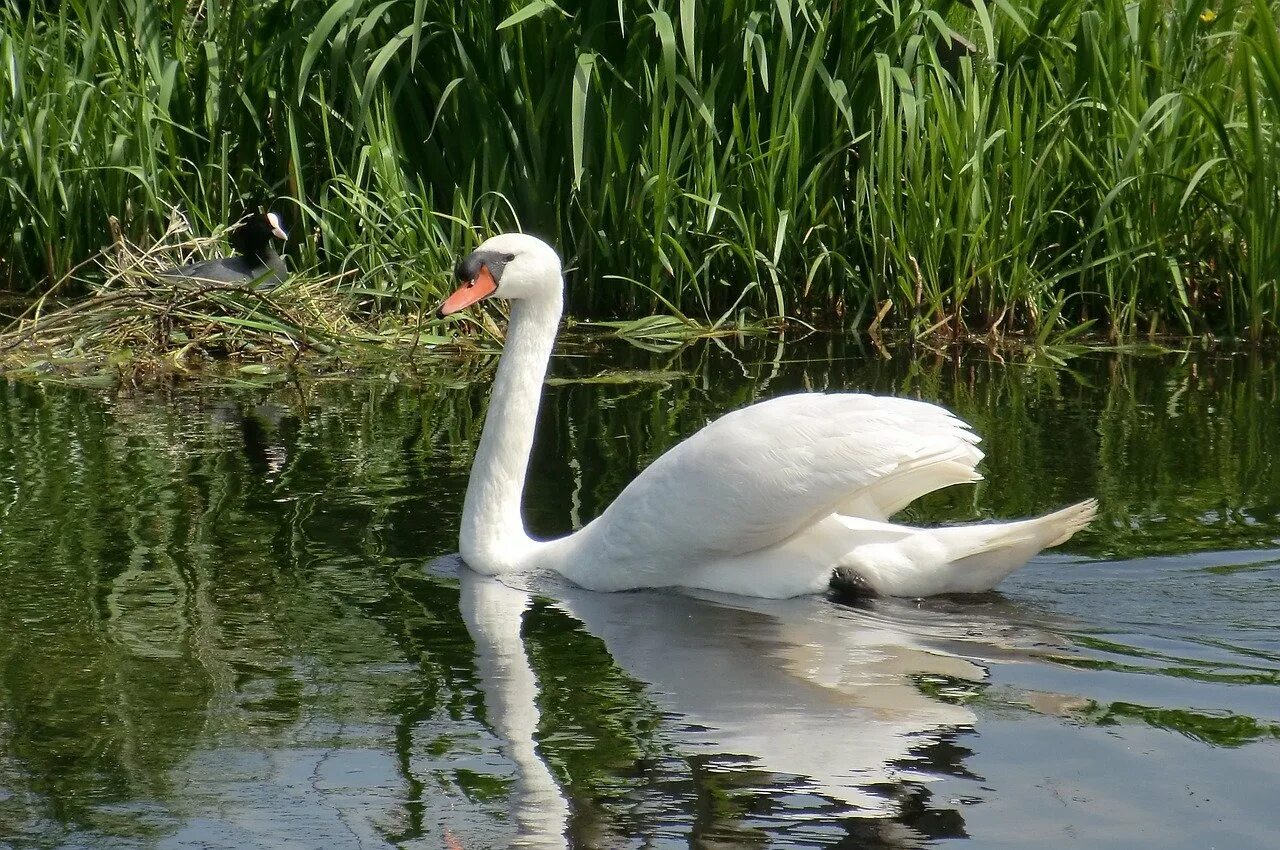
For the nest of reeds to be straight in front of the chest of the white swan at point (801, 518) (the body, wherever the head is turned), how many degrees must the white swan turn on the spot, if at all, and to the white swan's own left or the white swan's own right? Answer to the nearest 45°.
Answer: approximately 45° to the white swan's own right

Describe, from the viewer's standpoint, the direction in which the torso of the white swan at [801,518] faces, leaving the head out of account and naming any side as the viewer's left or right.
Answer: facing to the left of the viewer
